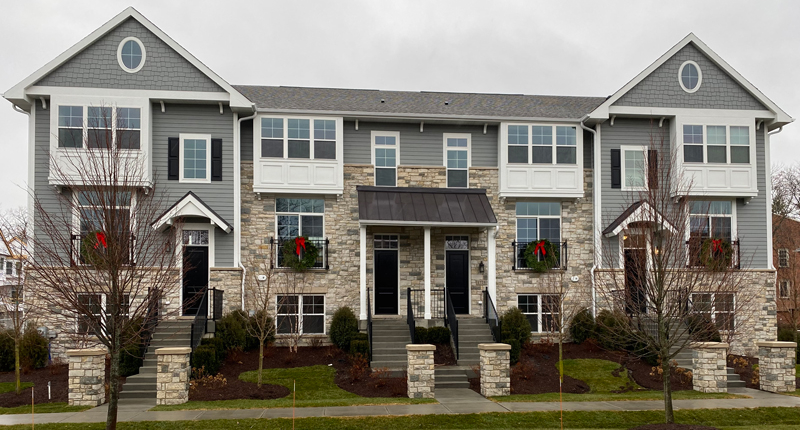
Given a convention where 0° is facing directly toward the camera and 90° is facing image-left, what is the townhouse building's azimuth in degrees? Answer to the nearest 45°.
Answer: approximately 0°

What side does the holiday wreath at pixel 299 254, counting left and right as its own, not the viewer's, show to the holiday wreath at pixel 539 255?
left

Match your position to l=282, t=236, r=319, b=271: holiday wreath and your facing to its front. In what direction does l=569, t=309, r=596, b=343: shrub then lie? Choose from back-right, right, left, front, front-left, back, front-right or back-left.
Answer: left

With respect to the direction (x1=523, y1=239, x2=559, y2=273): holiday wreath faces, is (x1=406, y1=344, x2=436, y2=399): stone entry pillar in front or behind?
in front

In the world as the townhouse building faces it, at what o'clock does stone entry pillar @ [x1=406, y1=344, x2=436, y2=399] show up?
The stone entry pillar is roughly at 12 o'clock from the townhouse building.

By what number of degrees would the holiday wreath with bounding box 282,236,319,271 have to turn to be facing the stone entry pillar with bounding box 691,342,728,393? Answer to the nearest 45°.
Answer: approximately 45° to its left

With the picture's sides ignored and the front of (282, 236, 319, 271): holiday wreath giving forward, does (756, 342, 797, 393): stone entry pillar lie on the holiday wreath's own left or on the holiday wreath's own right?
on the holiday wreath's own left

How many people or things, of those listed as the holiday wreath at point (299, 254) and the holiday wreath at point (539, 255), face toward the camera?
2

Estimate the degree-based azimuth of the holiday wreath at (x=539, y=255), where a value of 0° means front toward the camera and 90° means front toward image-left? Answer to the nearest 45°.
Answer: approximately 0°
